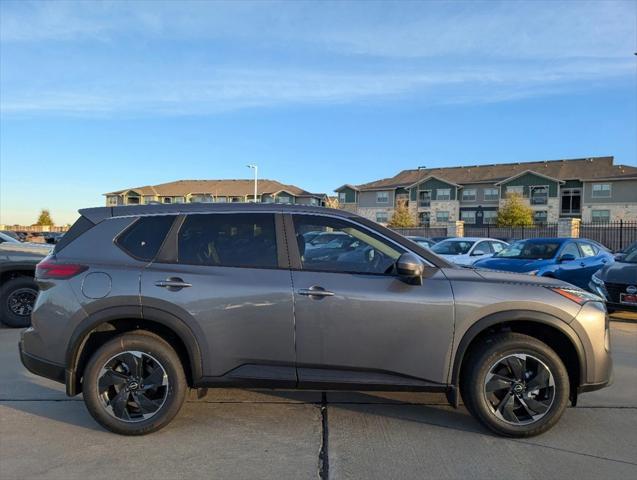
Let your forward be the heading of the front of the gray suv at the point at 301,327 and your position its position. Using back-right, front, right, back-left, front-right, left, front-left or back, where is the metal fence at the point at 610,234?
front-left

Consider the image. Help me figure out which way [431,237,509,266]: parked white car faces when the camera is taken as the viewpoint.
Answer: facing the viewer and to the left of the viewer

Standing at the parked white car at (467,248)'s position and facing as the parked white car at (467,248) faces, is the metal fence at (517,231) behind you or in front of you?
behind

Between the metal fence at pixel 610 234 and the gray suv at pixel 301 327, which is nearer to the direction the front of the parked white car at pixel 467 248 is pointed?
the gray suv

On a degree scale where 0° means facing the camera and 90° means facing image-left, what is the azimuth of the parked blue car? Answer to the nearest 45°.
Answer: approximately 45°

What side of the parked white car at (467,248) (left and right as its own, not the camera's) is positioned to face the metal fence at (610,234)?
back

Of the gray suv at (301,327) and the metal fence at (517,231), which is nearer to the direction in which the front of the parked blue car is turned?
the gray suv

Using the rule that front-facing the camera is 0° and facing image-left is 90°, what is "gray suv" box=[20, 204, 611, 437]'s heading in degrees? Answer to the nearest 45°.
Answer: approximately 270°

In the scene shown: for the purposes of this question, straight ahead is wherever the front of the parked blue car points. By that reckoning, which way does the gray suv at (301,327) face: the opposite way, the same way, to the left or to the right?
the opposite way

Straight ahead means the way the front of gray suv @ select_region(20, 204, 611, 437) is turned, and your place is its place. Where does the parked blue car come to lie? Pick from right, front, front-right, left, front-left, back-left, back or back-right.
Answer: front-left
